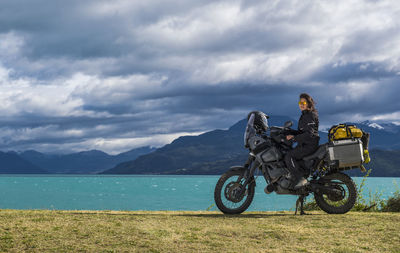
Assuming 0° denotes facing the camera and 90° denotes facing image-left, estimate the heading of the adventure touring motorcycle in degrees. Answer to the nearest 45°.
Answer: approximately 90°

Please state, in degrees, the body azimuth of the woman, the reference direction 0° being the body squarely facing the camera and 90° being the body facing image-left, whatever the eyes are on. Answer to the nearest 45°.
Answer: approximately 90°
